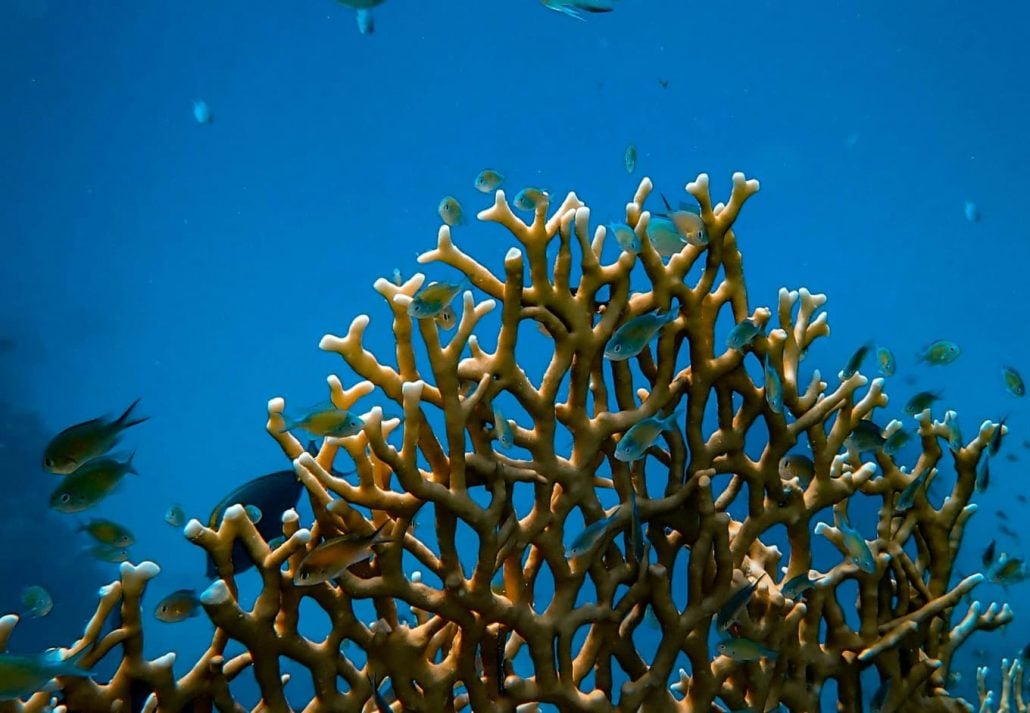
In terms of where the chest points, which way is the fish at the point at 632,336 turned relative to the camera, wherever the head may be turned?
to the viewer's left

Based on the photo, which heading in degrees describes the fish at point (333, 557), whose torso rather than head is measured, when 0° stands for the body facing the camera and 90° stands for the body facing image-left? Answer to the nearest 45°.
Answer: approximately 90°

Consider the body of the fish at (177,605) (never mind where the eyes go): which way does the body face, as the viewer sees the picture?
to the viewer's left

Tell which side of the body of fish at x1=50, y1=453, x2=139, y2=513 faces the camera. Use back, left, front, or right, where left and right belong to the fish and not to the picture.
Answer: left

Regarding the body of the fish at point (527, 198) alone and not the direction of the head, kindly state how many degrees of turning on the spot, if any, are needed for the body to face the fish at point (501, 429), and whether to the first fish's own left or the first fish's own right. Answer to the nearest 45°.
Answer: approximately 90° to the first fish's own left

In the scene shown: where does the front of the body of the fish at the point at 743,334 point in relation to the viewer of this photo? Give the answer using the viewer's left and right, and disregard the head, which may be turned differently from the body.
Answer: facing to the left of the viewer

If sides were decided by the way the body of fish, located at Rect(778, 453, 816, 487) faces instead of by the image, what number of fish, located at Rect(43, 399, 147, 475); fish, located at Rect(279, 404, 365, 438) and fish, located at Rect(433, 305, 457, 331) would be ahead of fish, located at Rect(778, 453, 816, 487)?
3

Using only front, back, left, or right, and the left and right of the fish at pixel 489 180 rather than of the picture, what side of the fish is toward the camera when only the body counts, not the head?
left
